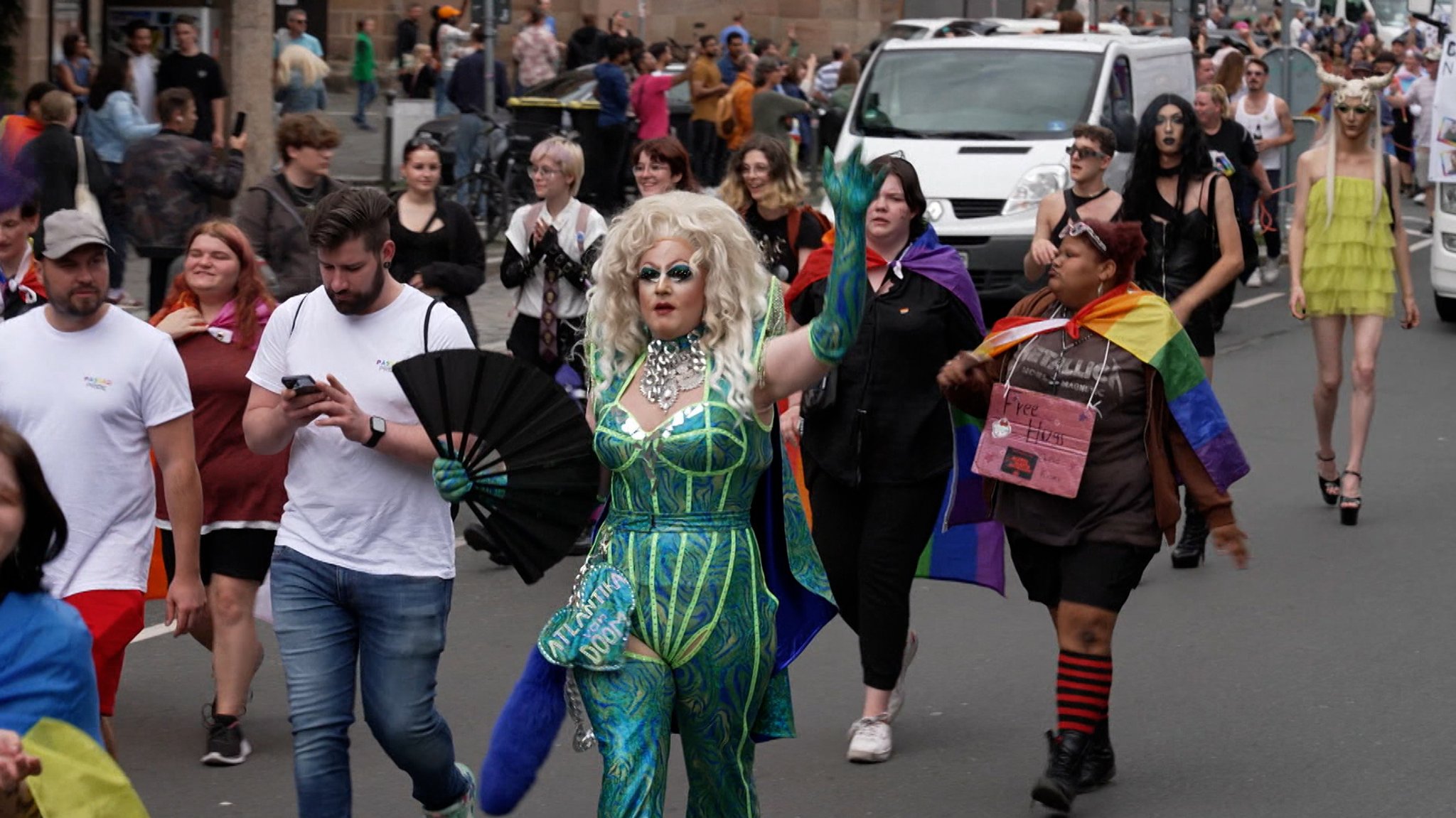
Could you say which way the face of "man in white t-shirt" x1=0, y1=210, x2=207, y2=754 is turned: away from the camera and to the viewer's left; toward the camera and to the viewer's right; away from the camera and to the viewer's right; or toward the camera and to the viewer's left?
toward the camera and to the viewer's right

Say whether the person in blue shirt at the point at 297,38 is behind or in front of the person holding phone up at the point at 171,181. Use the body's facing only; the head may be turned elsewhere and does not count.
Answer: in front

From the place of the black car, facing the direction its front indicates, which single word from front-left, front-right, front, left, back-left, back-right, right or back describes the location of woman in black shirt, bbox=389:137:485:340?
left

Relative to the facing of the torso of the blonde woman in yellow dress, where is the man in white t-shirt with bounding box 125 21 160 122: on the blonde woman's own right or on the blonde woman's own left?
on the blonde woman's own right

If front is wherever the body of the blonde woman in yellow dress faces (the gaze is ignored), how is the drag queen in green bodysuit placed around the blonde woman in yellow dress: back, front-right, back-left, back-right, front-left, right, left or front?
front

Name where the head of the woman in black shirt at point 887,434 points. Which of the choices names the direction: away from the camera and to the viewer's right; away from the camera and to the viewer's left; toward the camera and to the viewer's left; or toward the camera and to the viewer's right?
toward the camera and to the viewer's left

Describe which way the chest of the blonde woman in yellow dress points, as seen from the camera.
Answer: toward the camera

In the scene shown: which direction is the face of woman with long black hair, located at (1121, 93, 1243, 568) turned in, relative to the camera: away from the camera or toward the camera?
toward the camera

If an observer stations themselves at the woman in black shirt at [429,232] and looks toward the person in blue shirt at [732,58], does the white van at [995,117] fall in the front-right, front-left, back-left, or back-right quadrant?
front-right

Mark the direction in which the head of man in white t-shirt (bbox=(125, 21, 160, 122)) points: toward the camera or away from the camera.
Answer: toward the camera

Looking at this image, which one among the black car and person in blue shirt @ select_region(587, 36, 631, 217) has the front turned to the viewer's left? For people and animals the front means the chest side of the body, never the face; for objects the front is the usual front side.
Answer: the black car

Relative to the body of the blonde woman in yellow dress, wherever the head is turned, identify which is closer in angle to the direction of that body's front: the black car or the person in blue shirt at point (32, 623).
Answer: the person in blue shirt
